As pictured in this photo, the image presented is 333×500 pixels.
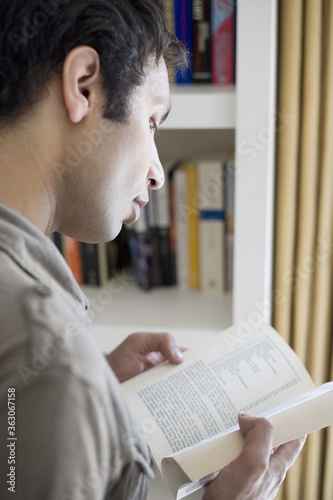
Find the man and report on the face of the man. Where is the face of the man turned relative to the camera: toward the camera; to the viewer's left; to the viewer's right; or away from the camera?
to the viewer's right

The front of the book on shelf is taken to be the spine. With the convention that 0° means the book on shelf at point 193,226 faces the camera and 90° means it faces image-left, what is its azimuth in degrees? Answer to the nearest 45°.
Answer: approximately 0°

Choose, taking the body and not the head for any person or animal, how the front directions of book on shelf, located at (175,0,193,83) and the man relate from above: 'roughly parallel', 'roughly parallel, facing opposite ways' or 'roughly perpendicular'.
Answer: roughly perpendicular

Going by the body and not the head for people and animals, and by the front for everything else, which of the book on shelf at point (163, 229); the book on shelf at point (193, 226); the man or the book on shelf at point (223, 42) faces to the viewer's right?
the man

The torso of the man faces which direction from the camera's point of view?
to the viewer's right

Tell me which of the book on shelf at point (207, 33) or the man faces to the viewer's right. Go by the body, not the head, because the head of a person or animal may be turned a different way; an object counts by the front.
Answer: the man

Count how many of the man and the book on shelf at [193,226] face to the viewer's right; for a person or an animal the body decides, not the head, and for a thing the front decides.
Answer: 1
